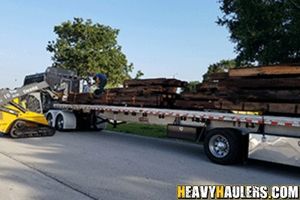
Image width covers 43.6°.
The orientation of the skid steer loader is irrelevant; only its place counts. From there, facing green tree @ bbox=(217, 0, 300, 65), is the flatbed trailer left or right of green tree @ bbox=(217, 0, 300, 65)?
right

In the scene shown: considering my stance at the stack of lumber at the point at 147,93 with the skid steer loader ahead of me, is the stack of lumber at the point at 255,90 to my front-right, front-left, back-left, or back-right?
back-left

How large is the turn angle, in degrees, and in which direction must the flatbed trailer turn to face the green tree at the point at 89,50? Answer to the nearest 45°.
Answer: approximately 45° to its right

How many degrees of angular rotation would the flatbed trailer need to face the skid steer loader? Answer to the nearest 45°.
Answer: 0° — it already faces it
